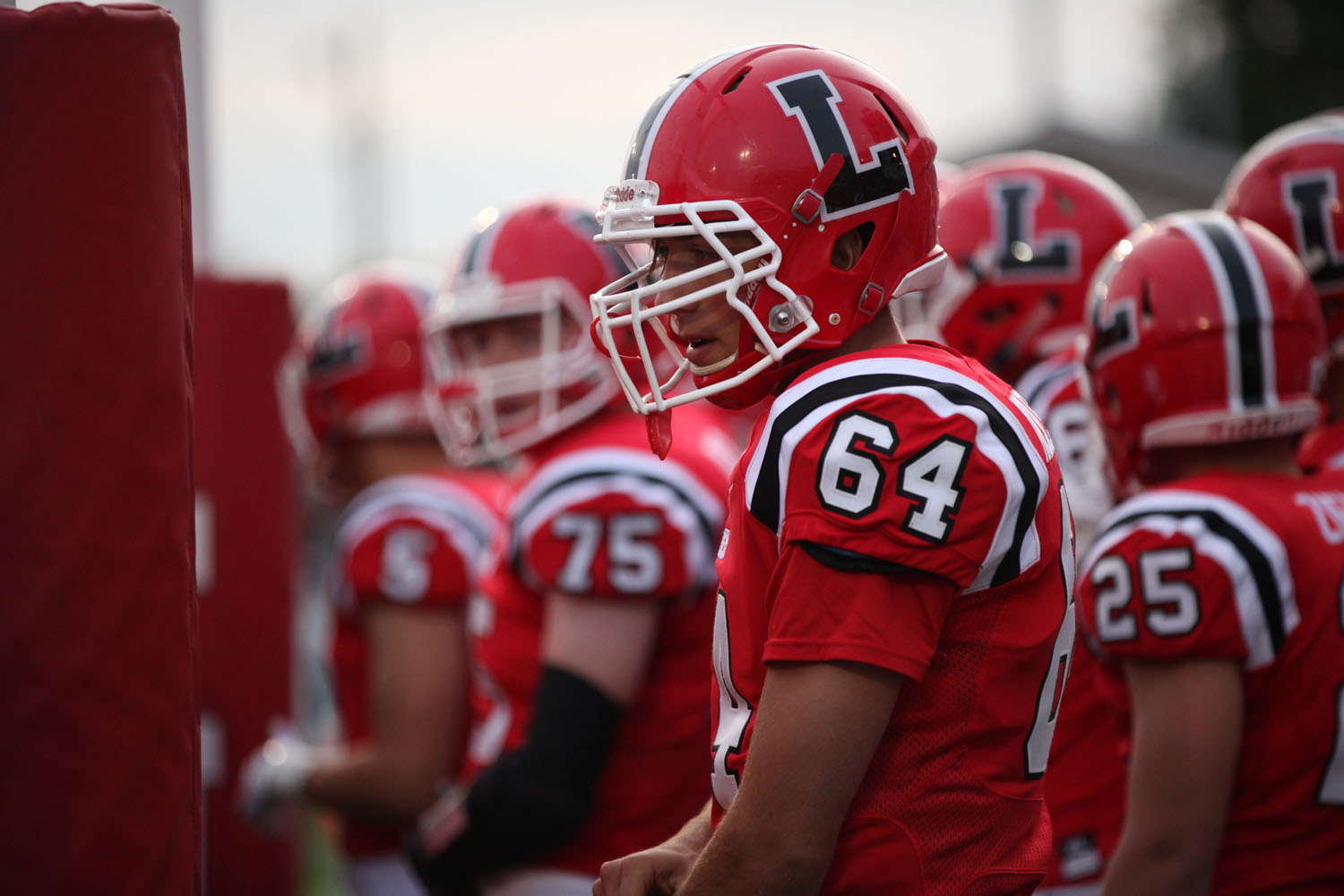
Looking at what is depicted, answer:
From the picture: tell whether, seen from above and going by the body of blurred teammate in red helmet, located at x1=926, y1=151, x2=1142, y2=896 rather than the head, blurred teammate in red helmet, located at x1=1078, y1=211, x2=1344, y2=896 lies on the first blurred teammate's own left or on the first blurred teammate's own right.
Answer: on the first blurred teammate's own left

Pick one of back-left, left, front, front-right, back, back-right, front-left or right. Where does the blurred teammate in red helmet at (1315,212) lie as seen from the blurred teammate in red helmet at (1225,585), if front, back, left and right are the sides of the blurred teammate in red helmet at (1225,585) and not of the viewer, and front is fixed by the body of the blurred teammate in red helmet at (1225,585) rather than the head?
front-right

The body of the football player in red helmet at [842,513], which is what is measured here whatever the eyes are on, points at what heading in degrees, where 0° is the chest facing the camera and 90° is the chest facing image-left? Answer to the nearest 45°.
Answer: approximately 90°

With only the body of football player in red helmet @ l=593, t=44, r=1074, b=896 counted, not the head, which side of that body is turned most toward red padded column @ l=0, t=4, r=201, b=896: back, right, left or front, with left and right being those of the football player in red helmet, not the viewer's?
front

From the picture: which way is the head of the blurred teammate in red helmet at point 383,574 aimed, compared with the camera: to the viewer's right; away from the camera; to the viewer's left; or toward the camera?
to the viewer's left

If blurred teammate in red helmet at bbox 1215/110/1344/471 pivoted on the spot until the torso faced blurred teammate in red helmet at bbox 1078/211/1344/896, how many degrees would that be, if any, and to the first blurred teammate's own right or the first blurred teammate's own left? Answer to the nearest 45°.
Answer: approximately 90° to the first blurred teammate's own left

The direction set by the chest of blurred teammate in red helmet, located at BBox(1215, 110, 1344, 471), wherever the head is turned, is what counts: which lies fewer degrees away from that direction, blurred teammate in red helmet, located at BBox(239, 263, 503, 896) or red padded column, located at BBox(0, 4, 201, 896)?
the blurred teammate in red helmet

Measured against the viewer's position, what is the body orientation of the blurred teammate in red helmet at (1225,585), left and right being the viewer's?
facing away from the viewer and to the left of the viewer

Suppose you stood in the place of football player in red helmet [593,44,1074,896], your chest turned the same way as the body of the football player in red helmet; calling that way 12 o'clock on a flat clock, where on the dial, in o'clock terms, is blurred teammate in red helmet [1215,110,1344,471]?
The blurred teammate in red helmet is roughly at 4 o'clock from the football player in red helmet.

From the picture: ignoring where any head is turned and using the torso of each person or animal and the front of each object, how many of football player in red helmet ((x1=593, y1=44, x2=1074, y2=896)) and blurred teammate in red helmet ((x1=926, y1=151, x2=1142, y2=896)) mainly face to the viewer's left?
2

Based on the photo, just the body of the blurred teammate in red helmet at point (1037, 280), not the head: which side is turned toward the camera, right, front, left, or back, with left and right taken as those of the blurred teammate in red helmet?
left

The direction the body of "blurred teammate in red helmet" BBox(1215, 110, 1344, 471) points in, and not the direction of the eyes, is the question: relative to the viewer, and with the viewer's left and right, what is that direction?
facing to the left of the viewer

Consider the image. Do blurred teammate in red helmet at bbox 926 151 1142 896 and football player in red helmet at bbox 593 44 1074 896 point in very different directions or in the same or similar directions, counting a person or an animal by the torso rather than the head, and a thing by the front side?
same or similar directions

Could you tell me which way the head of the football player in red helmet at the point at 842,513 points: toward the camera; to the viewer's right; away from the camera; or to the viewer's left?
to the viewer's left
